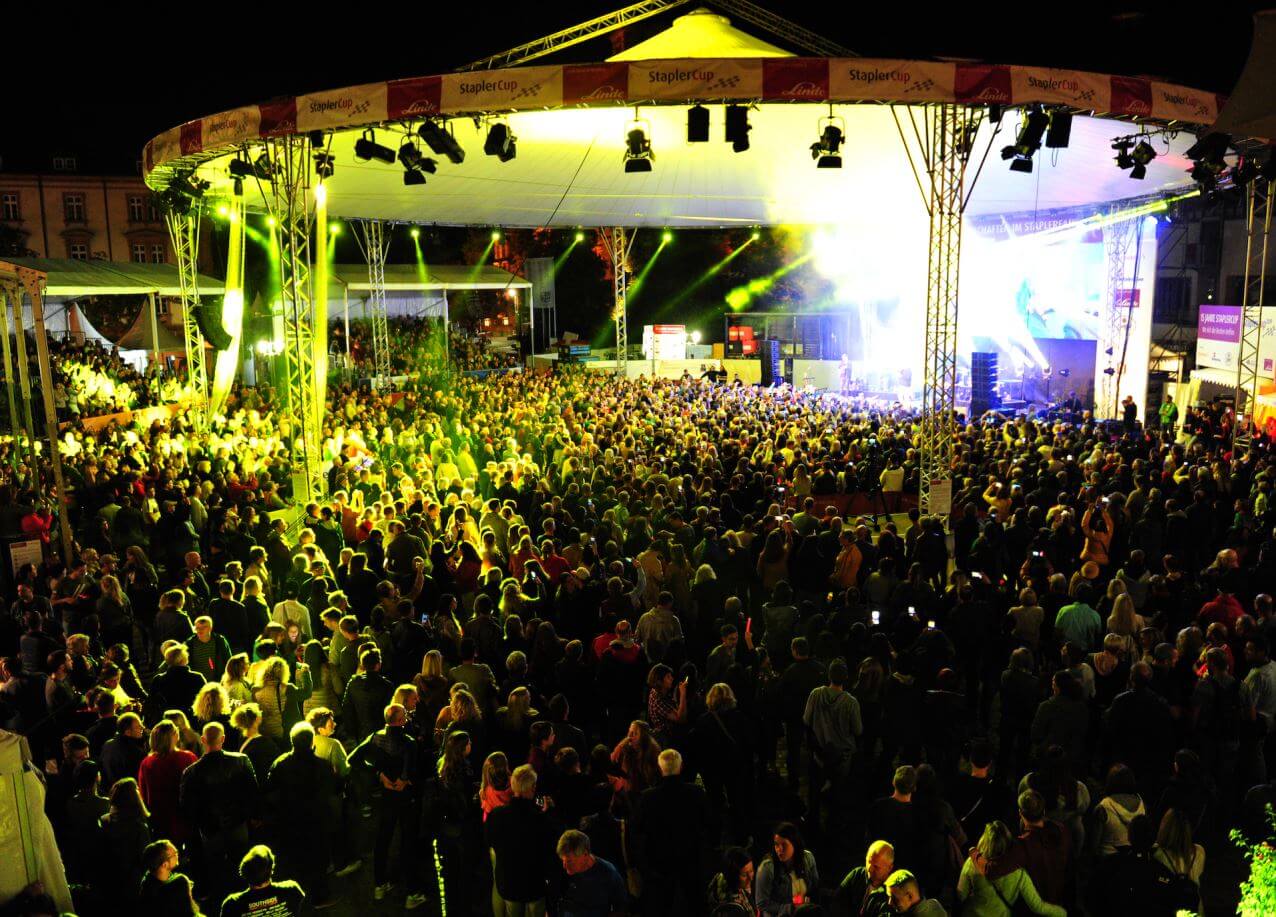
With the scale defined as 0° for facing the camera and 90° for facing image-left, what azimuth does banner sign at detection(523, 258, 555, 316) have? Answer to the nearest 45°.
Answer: approximately 0°

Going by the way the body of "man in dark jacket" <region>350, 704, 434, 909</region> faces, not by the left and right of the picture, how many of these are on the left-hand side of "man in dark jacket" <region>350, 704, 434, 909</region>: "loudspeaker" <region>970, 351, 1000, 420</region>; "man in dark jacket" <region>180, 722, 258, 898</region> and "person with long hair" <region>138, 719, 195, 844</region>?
2

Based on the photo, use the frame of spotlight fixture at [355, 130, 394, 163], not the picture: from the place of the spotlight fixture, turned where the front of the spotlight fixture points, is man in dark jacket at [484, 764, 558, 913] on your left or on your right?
on your right

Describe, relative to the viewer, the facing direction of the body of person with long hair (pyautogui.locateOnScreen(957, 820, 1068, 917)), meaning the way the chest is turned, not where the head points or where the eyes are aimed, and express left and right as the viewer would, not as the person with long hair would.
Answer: facing away from the viewer

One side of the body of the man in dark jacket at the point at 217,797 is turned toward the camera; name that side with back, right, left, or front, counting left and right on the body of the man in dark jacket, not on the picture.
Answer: back

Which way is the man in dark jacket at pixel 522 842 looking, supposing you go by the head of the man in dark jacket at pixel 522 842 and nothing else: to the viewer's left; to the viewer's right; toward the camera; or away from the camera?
away from the camera

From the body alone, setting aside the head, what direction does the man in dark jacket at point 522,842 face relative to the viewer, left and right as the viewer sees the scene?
facing away from the viewer

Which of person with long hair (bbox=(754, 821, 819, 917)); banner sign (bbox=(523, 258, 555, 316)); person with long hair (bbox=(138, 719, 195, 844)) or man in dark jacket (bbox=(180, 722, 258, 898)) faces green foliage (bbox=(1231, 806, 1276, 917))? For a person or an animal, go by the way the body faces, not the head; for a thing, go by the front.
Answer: the banner sign

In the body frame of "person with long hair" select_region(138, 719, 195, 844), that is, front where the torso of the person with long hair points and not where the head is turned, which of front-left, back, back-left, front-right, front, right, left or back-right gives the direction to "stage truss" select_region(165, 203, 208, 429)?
front-left

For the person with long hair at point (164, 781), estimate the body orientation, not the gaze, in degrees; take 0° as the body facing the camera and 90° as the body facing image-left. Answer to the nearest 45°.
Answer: approximately 225°

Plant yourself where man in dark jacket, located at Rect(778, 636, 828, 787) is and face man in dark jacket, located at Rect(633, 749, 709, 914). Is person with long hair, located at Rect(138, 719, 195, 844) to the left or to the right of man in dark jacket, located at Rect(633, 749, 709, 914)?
right
